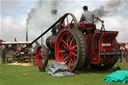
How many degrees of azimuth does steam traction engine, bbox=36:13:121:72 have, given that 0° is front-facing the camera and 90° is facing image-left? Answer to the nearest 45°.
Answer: approximately 135°

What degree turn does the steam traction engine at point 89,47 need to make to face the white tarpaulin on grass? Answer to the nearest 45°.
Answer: approximately 45° to its left
